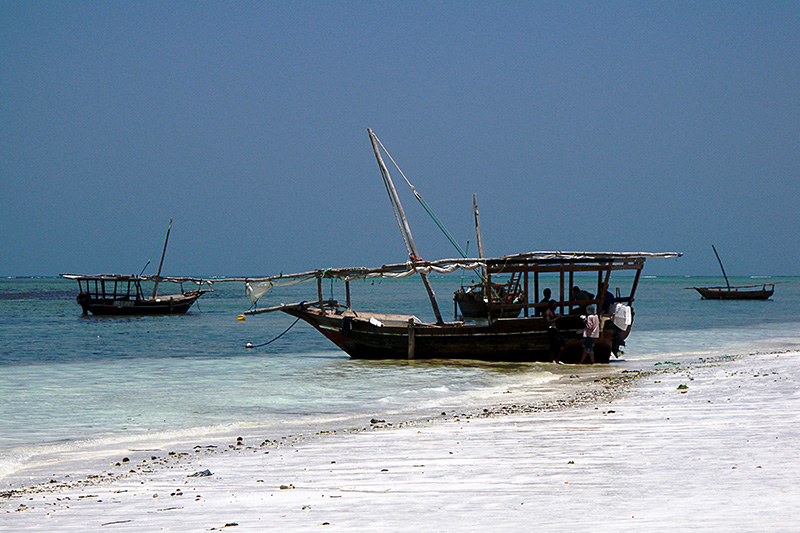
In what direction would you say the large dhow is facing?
to the viewer's left
